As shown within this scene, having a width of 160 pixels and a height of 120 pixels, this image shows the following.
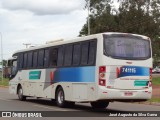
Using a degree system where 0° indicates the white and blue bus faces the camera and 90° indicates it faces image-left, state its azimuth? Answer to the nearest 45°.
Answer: approximately 135°
